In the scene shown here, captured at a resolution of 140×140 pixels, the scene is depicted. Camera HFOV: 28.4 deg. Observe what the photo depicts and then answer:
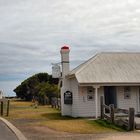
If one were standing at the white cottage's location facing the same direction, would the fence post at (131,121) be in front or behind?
in front

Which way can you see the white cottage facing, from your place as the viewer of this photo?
facing the viewer
